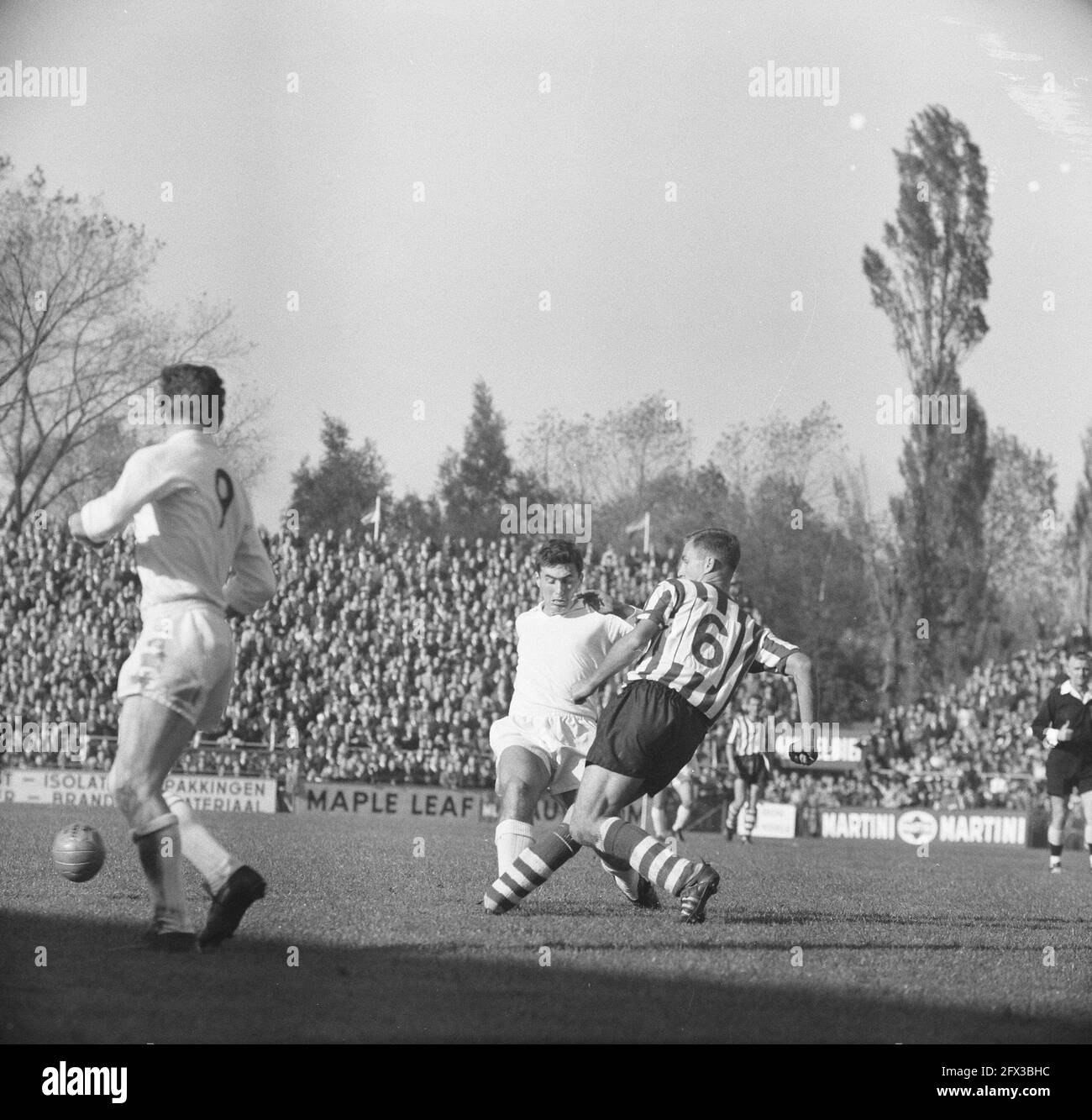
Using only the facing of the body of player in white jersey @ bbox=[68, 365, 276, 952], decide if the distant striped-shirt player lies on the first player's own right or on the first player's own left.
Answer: on the first player's own right

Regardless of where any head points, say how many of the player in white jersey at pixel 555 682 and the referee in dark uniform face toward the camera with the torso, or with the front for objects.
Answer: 2

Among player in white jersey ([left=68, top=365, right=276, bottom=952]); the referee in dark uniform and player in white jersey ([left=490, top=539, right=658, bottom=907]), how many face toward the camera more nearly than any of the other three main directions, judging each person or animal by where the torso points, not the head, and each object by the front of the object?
2

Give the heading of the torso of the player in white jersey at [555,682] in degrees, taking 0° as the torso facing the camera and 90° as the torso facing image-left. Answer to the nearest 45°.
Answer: approximately 0°

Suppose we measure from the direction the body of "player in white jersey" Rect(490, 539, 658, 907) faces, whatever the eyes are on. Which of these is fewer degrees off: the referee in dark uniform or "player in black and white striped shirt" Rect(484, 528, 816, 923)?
the player in black and white striped shirt

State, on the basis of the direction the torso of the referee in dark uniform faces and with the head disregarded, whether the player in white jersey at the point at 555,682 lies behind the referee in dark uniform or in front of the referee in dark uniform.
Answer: in front

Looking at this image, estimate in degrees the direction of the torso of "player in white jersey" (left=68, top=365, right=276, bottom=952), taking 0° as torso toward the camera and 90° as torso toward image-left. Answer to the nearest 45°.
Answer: approximately 135°

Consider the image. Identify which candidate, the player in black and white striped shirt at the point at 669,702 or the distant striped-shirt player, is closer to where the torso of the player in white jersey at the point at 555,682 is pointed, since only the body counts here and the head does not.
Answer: the player in black and white striped shirt

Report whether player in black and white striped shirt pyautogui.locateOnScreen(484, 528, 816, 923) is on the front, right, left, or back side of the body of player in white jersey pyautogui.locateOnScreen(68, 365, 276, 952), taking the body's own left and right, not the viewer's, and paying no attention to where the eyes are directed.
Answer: right

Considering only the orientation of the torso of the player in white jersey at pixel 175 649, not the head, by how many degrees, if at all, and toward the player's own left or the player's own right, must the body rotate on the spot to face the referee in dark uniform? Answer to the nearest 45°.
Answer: approximately 90° to the player's own right
